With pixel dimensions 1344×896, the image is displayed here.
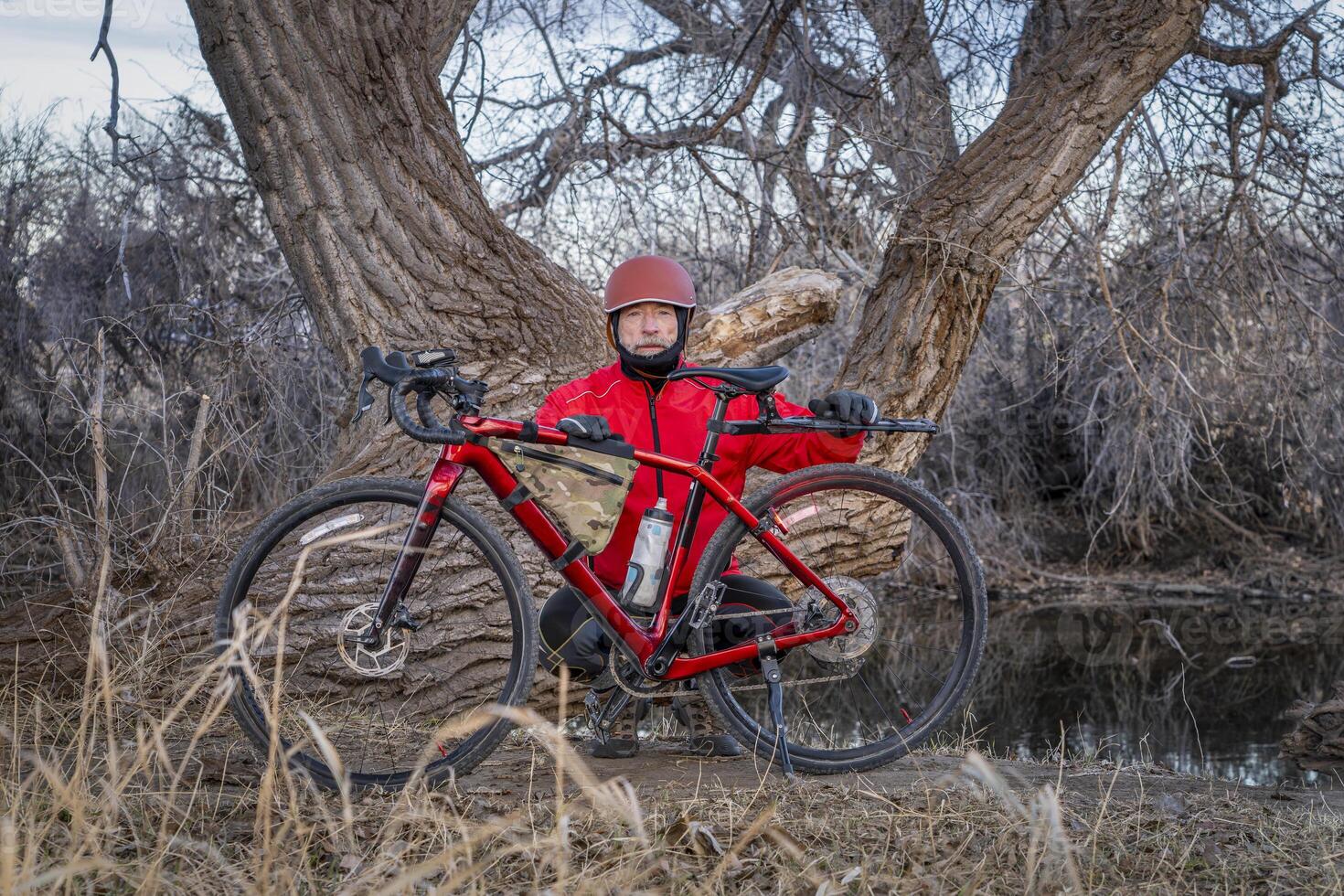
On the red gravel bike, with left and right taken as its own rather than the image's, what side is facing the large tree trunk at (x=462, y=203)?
right

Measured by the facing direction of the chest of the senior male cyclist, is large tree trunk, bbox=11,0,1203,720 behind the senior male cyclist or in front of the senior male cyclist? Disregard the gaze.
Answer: behind

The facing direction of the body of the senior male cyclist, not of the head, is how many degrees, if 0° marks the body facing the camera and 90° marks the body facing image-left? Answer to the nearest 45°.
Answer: approximately 0°

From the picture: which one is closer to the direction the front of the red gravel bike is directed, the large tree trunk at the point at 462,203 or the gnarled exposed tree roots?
the large tree trunk

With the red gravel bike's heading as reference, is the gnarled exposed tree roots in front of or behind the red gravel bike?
behind

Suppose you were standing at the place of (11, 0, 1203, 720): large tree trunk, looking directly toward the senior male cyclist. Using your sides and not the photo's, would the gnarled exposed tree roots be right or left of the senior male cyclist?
left

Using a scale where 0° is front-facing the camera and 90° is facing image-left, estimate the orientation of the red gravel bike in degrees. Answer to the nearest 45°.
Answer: approximately 90°
